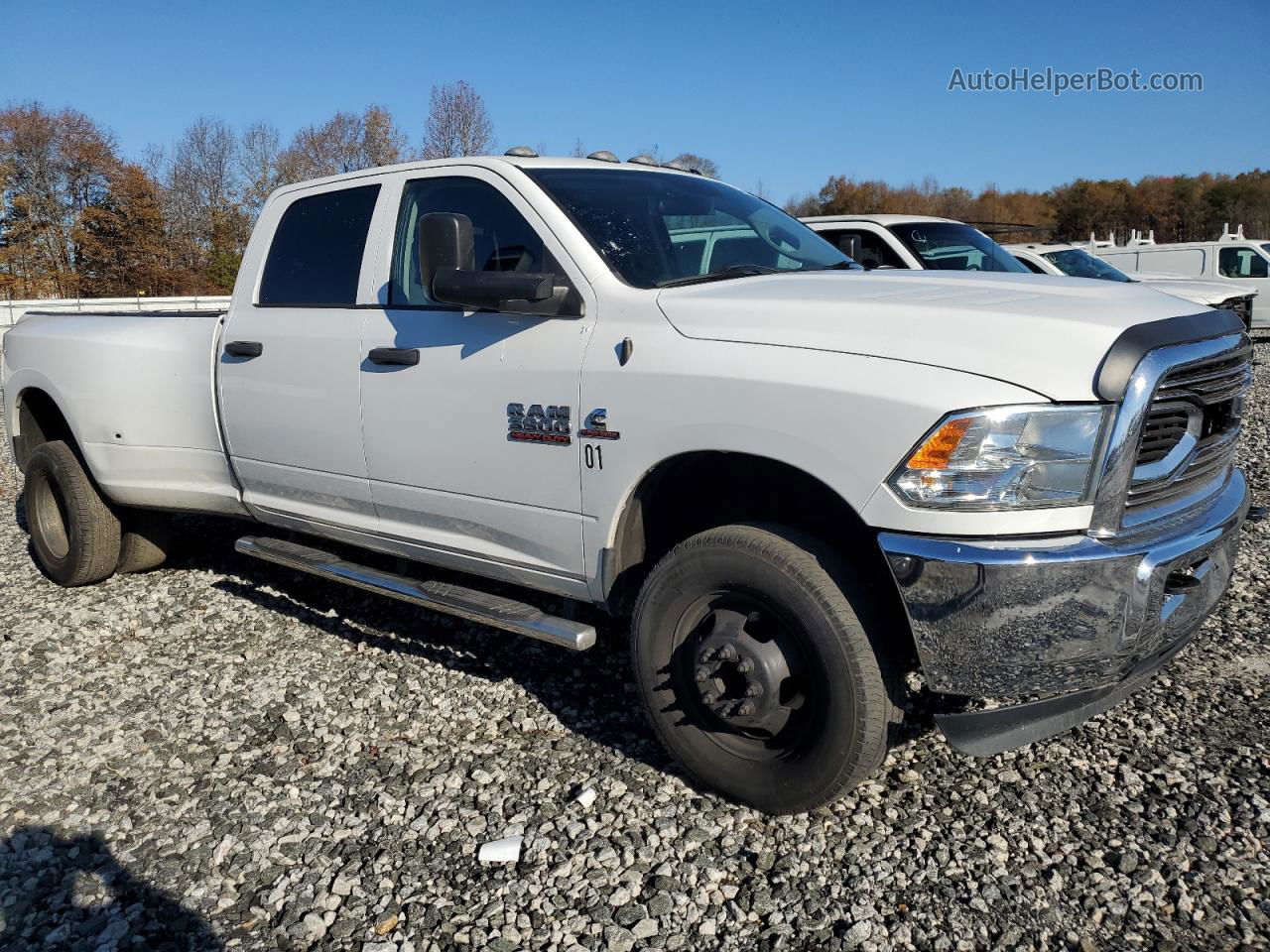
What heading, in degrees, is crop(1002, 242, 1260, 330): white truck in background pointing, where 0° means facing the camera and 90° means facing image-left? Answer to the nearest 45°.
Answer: approximately 315°

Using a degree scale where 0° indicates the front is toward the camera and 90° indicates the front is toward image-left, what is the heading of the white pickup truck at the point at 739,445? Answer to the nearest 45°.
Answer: approximately 315°

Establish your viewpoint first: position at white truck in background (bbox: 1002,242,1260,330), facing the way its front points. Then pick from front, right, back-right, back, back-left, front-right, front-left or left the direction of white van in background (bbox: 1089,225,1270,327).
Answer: back-left

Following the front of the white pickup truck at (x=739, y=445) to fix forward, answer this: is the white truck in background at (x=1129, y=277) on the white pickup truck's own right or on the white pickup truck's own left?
on the white pickup truck's own left

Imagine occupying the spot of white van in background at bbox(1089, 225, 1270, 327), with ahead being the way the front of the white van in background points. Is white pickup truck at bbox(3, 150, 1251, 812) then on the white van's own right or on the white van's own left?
on the white van's own right

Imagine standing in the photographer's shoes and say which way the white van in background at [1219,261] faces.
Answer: facing to the right of the viewer
